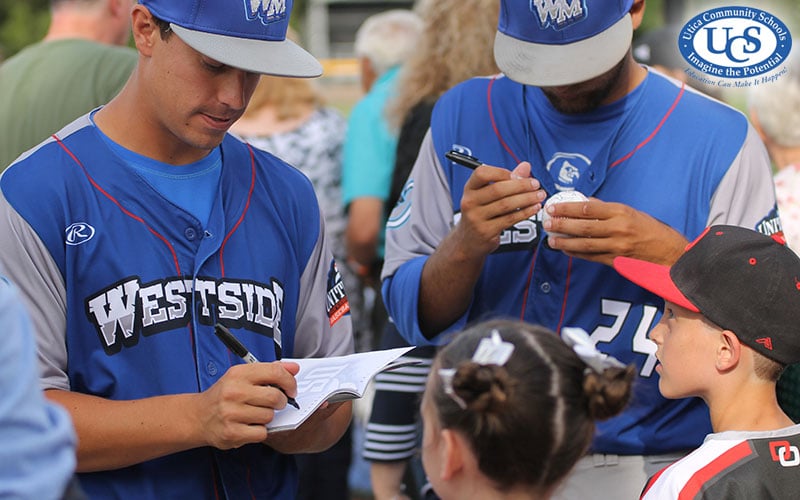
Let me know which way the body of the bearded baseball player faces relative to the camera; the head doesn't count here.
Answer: toward the camera

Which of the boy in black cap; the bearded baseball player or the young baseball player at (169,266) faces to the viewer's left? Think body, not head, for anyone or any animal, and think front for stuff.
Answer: the boy in black cap

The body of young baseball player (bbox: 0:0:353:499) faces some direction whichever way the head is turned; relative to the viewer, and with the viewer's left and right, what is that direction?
facing the viewer and to the right of the viewer

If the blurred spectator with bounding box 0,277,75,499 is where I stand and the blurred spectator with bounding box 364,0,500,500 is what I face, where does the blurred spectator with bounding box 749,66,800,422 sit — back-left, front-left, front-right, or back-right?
front-right

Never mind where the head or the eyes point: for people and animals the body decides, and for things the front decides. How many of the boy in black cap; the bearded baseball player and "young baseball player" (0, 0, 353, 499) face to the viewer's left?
1

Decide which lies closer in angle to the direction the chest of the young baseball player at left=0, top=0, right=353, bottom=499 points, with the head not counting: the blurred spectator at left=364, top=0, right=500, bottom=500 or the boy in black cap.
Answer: the boy in black cap

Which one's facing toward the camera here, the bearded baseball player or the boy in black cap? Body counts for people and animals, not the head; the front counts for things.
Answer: the bearded baseball player

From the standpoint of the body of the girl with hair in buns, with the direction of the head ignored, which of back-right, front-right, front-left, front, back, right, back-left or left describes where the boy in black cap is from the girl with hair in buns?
right

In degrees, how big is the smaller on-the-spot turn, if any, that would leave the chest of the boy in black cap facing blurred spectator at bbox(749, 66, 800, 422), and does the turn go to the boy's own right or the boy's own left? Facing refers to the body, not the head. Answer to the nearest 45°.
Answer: approximately 90° to the boy's own right

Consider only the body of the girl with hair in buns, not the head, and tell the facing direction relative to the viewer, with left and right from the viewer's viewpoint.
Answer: facing away from the viewer and to the left of the viewer

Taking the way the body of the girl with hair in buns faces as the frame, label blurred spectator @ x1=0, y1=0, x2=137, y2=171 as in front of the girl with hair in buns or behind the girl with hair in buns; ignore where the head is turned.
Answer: in front

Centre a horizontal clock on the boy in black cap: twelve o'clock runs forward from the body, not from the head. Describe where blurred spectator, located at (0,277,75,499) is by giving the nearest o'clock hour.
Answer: The blurred spectator is roughly at 10 o'clock from the boy in black cap.

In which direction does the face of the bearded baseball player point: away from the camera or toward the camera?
toward the camera

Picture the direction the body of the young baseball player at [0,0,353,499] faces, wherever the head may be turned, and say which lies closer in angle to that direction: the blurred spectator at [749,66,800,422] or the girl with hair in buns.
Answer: the girl with hair in buns

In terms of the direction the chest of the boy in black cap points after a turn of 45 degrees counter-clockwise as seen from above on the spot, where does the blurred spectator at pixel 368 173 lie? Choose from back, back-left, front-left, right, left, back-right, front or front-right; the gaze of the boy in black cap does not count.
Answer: right

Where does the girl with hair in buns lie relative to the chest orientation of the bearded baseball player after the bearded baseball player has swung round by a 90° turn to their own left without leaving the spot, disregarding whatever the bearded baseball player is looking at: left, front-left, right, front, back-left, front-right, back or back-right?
right

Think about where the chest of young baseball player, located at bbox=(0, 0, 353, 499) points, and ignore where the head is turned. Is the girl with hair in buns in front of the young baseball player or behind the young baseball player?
in front

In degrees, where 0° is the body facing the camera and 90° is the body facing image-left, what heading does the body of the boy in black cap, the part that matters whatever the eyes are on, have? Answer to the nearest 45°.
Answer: approximately 90°
